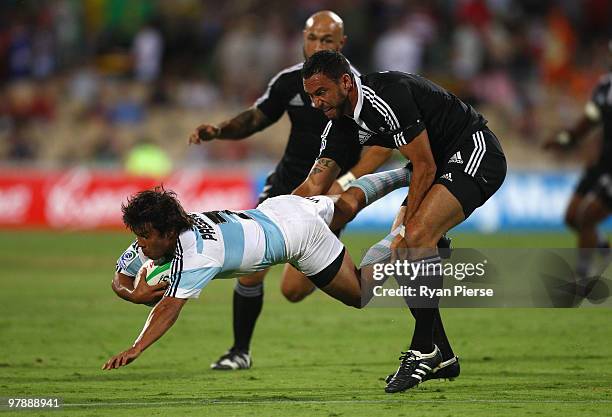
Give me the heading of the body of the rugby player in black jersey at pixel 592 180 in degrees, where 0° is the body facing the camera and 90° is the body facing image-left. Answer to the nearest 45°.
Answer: approximately 45°

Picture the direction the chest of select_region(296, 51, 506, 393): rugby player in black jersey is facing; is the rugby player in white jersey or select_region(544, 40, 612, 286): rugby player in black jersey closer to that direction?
the rugby player in white jersey

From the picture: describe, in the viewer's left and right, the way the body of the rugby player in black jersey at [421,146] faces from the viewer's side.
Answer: facing the viewer and to the left of the viewer

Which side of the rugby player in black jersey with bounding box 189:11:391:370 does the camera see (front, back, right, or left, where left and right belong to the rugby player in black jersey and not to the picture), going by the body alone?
front

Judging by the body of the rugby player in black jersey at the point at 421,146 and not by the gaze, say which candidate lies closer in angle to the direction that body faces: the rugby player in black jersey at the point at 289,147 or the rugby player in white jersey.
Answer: the rugby player in white jersey

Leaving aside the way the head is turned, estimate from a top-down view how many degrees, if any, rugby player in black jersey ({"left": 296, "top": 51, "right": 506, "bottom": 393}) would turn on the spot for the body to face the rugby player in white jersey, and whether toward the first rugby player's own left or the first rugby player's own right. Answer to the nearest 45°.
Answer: approximately 45° to the first rugby player's own right

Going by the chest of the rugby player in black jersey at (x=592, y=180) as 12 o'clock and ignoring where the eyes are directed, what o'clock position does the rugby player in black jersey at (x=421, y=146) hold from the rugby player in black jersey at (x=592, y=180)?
the rugby player in black jersey at (x=421, y=146) is roughly at 11 o'clock from the rugby player in black jersey at (x=592, y=180).

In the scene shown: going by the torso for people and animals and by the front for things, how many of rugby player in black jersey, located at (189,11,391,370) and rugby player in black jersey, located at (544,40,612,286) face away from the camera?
0

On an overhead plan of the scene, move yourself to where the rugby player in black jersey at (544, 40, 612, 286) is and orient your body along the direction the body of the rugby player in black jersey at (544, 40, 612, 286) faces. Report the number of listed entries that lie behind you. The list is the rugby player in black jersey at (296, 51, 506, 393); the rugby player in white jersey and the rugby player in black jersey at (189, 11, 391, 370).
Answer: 0

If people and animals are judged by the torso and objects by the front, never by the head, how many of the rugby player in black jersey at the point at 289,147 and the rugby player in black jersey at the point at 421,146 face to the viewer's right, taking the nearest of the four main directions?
0

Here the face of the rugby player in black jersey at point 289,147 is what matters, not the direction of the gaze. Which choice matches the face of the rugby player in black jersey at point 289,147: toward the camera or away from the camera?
toward the camera

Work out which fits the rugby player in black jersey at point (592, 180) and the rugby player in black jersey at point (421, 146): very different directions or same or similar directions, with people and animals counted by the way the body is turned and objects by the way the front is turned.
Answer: same or similar directions

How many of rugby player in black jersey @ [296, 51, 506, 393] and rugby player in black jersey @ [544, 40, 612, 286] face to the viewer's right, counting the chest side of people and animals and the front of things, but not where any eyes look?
0

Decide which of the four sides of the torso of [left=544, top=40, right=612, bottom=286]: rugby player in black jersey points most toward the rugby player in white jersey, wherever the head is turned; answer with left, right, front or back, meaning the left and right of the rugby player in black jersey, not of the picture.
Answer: front

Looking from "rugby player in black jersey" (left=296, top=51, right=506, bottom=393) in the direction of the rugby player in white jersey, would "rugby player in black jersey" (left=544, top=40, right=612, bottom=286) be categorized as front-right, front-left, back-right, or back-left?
back-right
